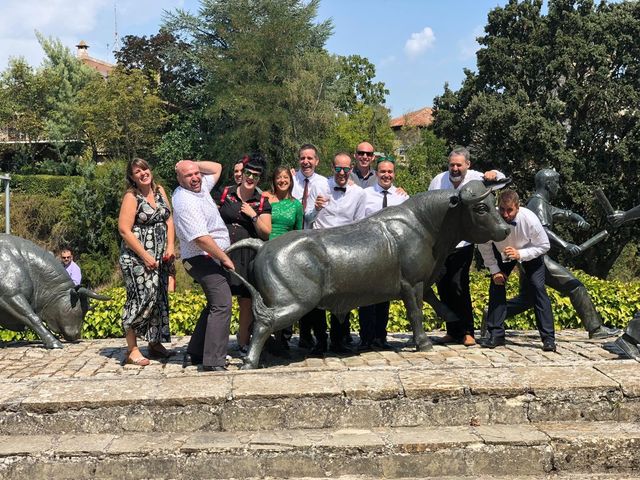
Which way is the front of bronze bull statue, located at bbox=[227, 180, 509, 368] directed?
to the viewer's right

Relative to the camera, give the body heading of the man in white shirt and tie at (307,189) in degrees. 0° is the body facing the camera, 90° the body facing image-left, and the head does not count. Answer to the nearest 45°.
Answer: approximately 0°

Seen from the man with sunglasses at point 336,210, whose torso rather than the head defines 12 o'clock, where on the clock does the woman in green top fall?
The woman in green top is roughly at 2 o'clock from the man with sunglasses.

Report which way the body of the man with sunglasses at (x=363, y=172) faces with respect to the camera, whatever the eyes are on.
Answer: toward the camera

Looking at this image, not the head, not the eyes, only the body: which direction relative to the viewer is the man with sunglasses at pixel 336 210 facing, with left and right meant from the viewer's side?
facing the viewer

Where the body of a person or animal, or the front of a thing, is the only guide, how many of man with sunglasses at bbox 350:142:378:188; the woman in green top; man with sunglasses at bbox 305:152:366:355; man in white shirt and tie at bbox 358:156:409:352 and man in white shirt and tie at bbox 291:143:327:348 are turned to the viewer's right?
0

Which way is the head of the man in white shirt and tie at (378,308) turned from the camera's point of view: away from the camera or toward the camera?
toward the camera

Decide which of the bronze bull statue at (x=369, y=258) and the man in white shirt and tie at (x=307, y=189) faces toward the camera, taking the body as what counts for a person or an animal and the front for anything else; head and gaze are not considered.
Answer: the man in white shirt and tie

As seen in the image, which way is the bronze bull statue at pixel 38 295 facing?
to the viewer's right

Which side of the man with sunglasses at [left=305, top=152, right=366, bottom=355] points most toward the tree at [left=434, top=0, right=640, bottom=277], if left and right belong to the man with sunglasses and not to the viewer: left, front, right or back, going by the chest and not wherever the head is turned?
back

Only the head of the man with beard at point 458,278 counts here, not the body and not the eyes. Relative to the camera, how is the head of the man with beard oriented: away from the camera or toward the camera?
toward the camera

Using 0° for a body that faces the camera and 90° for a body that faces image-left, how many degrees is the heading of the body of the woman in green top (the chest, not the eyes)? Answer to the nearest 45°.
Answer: approximately 0°

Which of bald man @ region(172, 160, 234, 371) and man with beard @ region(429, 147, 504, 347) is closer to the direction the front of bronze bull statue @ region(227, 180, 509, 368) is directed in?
the man with beard

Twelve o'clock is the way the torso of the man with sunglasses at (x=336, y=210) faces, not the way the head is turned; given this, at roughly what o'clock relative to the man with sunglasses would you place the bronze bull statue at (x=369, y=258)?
The bronze bull statue is roughly at 11 o'clock from the man with sunglasses.

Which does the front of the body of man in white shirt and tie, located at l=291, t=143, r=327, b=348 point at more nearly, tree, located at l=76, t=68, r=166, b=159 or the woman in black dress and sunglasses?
the woman in black dress and sunglasses
